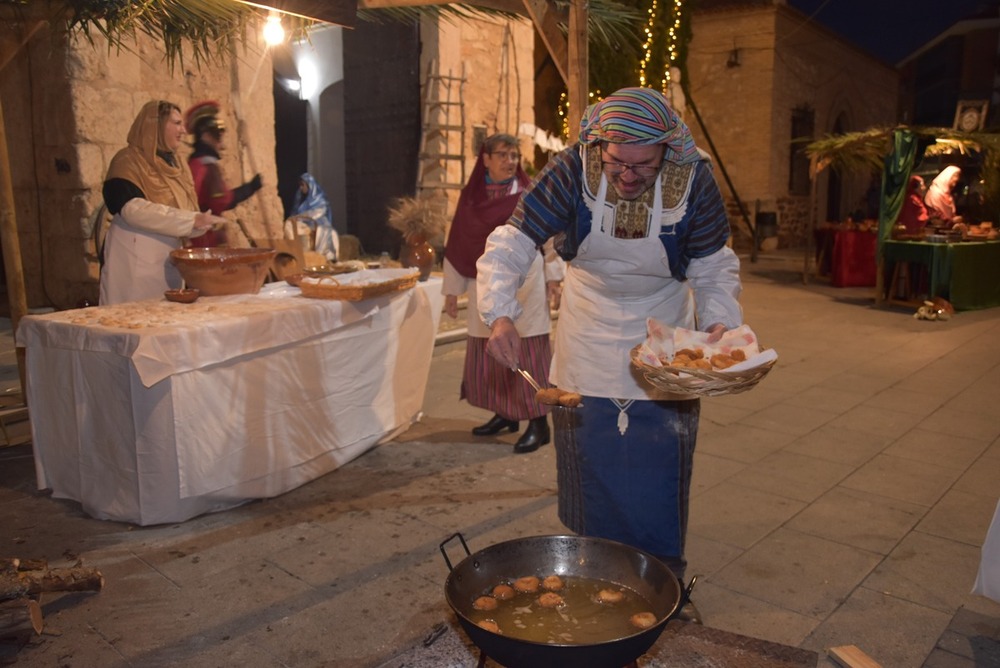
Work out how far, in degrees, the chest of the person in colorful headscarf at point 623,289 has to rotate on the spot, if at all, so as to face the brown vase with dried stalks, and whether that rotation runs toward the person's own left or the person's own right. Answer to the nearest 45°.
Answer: approximately 135° to the person's own right

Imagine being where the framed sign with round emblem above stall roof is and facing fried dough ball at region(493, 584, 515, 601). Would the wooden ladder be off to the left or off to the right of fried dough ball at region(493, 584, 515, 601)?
right

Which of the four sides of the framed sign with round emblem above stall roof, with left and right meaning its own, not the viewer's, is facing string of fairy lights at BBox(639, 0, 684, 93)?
right

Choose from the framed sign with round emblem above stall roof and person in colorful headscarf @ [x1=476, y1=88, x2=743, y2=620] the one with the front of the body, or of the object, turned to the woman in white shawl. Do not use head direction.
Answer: the framed sign with round emblem above stall roof

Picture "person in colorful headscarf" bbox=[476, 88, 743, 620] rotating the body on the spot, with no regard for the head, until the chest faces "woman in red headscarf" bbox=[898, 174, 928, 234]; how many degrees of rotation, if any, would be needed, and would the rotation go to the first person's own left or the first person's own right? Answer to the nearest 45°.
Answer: approximately 135° to the first person's own left

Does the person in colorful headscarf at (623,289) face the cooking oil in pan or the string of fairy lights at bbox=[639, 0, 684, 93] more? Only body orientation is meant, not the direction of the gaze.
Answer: the cooking oil in pan

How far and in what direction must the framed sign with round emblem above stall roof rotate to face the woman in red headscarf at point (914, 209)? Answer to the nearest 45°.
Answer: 0° — it already faces them

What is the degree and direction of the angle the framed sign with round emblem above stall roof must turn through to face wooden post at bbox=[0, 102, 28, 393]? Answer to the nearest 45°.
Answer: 0° — it already faces it

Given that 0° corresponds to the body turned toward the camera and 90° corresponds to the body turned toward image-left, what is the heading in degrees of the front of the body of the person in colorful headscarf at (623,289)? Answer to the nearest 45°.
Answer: approximately 0°

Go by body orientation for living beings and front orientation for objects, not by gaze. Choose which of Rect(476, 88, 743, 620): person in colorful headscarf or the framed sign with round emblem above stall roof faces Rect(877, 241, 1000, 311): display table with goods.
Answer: the framed sign with round emblem above stall roof

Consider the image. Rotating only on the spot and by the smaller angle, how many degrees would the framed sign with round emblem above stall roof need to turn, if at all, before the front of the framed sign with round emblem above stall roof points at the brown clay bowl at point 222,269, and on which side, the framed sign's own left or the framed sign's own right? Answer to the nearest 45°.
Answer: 0° — it already faces it
